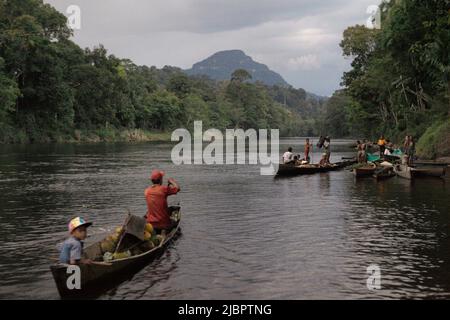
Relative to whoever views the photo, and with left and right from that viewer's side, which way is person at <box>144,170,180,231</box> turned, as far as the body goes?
facing away from the viewer and to the right of the viewer

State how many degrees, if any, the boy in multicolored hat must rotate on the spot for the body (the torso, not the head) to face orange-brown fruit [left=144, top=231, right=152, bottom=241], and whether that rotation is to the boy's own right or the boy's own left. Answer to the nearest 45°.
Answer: approximately 45° to the boy's own left

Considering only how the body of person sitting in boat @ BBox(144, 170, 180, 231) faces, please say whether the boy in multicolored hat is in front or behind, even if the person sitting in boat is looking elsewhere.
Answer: behind

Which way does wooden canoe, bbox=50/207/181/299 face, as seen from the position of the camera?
facing away from the viewer and to the right of the viewer

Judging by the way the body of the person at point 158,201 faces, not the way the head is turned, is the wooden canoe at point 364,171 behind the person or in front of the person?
in front

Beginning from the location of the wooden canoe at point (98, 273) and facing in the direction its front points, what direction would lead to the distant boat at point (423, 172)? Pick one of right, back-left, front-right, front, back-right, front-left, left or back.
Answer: front
